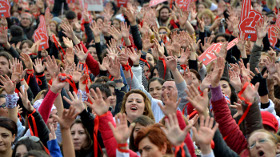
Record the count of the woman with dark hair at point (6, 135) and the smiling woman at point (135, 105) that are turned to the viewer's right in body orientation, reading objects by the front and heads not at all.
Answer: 0

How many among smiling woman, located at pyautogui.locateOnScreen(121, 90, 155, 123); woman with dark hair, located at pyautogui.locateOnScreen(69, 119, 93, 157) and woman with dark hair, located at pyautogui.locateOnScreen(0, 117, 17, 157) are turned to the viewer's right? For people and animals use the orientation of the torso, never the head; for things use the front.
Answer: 0

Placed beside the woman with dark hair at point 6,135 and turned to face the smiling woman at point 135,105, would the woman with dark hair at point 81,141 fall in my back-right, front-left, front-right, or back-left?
front-right

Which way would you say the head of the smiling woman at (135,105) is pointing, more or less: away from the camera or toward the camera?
toward the camera

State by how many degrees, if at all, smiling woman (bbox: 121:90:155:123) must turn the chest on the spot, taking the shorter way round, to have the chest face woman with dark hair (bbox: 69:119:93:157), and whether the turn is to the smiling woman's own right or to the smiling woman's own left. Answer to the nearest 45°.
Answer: approximately 45° to the smiling woman's own right

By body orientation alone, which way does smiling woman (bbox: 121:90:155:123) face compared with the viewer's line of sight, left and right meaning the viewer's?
facing the viewer
